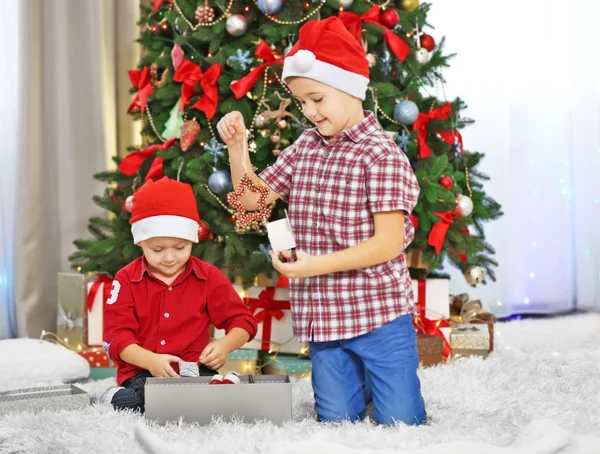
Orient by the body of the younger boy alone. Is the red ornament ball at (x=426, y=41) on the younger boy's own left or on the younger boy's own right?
on the younger boy's own left

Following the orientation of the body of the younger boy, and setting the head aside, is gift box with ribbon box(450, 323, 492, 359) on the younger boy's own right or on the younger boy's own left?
on the younger boy's own left

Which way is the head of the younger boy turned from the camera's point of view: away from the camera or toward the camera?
toward the camera

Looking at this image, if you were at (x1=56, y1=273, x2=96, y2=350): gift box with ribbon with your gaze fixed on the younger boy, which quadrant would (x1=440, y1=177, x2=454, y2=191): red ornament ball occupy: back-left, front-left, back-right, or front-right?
front-left

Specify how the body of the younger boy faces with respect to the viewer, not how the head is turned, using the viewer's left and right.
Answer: facing the viewer

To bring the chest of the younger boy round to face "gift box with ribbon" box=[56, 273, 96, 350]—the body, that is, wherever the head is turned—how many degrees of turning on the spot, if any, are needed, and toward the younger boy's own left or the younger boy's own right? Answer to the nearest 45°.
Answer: approximately 180°

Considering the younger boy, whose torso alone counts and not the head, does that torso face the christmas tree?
no

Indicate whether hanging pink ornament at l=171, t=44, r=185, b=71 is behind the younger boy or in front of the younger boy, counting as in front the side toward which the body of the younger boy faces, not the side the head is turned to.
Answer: behind

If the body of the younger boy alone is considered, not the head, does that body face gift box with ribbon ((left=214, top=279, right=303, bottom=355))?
no

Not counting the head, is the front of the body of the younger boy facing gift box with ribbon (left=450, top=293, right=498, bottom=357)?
no

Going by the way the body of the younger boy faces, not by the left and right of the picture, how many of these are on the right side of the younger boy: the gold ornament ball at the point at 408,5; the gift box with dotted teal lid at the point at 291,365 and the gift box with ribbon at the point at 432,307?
0

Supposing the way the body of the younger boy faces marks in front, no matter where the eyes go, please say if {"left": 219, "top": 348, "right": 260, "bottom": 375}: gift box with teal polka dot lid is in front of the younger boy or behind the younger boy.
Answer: behind

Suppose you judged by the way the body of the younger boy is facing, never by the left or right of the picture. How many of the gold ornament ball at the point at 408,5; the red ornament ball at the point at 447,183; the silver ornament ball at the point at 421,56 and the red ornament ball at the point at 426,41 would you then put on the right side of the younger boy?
0
